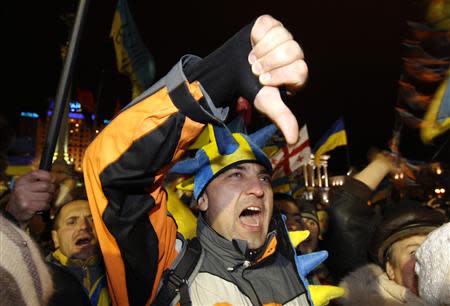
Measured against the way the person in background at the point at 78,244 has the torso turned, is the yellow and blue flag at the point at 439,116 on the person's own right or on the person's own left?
on the person's own left

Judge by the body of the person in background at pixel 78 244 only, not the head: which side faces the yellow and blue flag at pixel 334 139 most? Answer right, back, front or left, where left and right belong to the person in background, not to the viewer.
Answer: left

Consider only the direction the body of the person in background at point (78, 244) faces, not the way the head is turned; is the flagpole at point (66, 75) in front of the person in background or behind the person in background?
in front

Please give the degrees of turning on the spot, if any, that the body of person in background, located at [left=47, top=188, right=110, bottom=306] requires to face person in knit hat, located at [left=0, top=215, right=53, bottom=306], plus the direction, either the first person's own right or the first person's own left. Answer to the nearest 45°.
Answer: approximately 45° to the first person's own right

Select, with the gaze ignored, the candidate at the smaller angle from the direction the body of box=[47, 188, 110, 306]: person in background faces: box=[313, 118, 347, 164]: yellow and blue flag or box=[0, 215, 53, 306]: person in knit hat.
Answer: the person in knit hat

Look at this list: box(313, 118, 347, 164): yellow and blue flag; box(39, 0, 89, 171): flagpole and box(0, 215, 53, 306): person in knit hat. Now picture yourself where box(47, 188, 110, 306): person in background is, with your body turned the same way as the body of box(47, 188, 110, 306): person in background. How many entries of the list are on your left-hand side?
1
